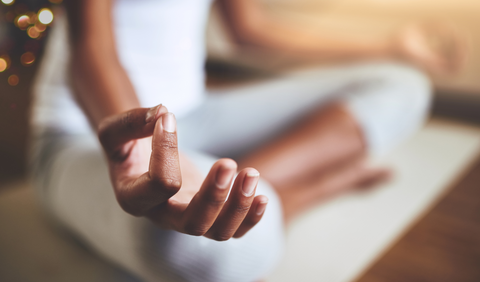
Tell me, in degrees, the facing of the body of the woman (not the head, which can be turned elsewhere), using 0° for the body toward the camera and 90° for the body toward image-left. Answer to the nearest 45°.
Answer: approximately 315°
